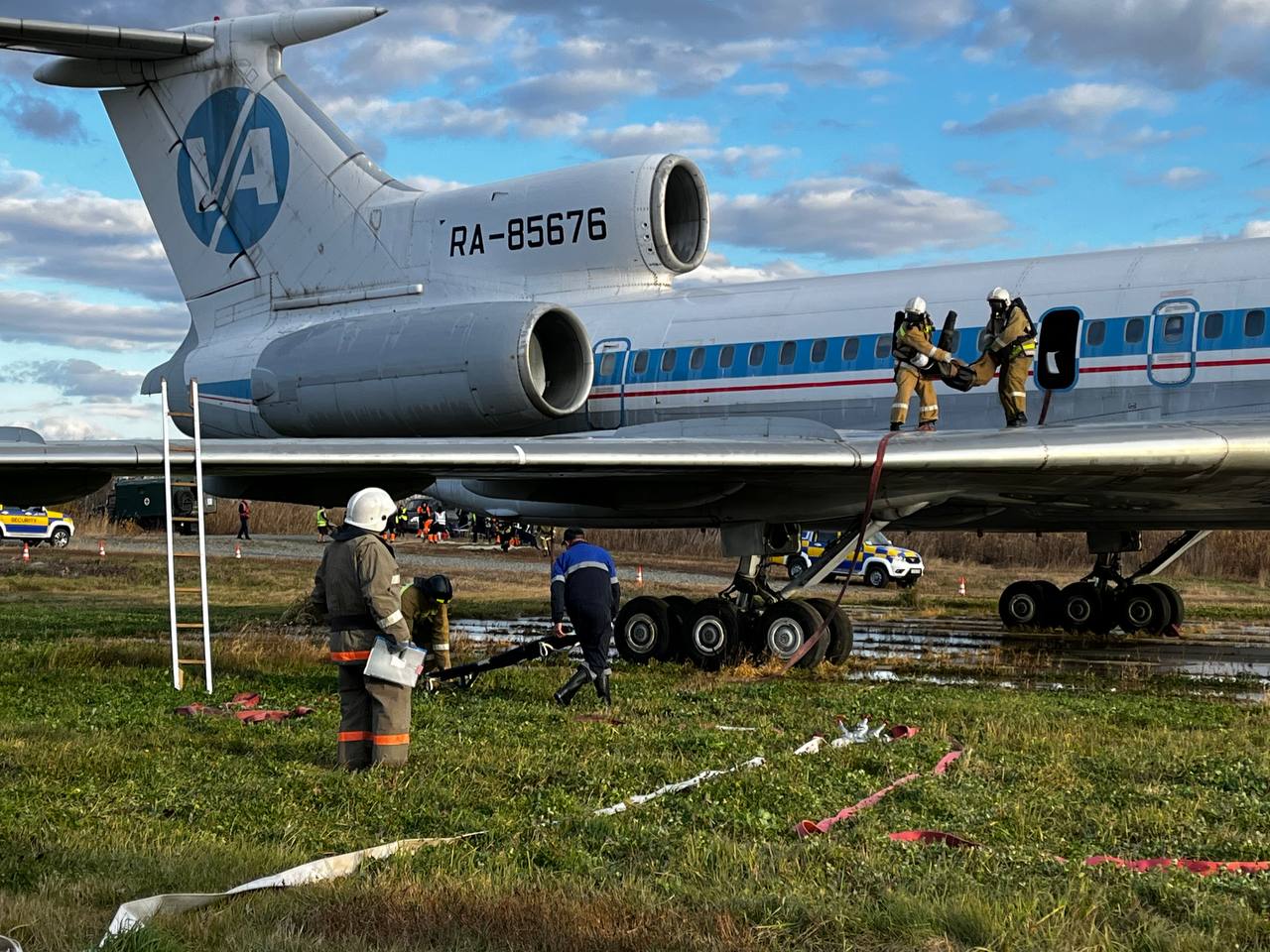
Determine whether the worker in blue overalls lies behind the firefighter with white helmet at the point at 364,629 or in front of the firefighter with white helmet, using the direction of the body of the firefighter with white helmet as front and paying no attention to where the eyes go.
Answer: in front

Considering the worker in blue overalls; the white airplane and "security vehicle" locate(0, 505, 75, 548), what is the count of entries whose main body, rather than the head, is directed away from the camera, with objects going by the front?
1

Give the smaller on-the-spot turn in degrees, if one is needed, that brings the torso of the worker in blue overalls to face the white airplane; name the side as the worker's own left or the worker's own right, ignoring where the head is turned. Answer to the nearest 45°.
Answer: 0° — they already face it

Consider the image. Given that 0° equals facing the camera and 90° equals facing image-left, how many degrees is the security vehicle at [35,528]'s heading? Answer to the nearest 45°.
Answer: approximately 270°

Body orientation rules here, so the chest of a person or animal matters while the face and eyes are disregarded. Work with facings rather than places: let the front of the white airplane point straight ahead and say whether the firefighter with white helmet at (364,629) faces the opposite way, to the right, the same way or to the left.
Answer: to the left

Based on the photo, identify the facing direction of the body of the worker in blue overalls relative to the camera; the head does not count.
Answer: away from the camera

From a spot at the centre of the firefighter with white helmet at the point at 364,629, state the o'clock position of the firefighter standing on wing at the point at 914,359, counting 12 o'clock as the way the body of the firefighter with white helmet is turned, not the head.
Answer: The firefighter standing on wing is roughly at 12 o'clock from the firefighter with white helmet.

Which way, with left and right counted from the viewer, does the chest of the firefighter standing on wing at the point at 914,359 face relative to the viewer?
facing the viewer and to the right of the viewer

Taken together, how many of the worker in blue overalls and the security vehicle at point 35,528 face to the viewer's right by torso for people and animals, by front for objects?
1

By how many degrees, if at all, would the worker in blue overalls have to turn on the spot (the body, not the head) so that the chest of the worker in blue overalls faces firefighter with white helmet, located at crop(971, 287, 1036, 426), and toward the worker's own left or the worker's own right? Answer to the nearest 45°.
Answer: approximately 45° to the worker's own right
